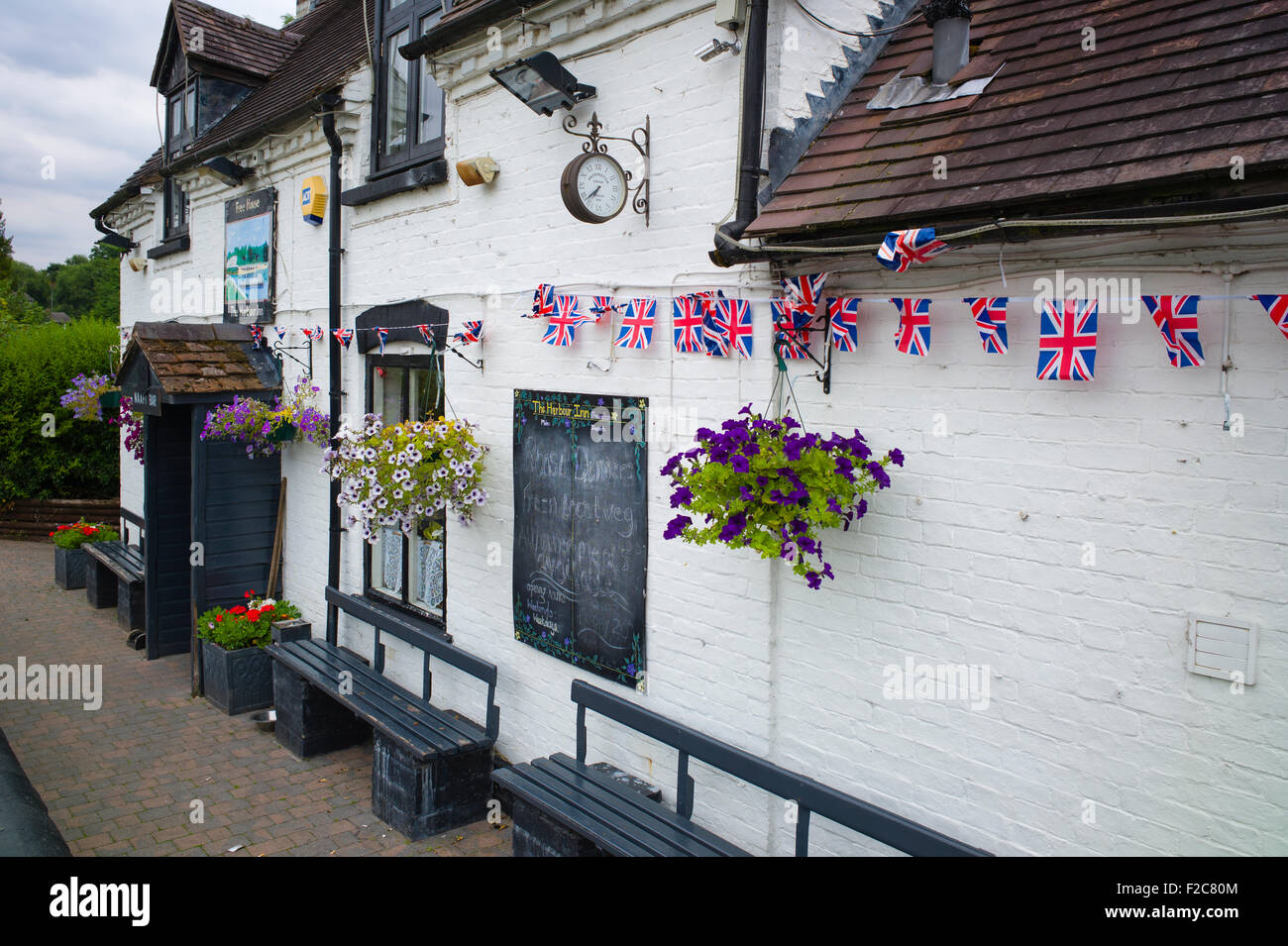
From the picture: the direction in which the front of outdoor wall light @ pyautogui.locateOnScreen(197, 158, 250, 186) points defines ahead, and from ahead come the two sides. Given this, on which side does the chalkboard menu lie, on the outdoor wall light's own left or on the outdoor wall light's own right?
on the outdoor wall light's own left

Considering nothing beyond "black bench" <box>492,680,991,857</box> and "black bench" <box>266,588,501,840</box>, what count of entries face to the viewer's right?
0

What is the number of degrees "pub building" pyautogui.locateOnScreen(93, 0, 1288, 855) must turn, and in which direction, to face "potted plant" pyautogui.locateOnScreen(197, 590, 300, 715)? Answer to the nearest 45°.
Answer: approximately 90° to its right

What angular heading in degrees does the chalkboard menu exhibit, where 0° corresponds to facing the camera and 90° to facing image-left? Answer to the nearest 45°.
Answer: approximately 45°

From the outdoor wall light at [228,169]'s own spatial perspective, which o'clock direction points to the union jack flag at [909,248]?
The union jack flag is roughly at 10 o'clock from the outdoor wall light.

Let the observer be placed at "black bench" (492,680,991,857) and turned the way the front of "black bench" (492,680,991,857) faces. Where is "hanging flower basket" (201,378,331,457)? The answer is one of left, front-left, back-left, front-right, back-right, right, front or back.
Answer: right

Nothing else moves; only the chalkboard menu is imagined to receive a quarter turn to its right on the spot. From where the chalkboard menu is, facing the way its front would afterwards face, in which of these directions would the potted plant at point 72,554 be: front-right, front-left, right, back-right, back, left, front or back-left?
front

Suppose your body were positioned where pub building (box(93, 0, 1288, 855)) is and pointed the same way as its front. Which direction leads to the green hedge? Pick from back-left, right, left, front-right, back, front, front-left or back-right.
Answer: right

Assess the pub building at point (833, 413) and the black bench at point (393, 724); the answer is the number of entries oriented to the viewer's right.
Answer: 0
